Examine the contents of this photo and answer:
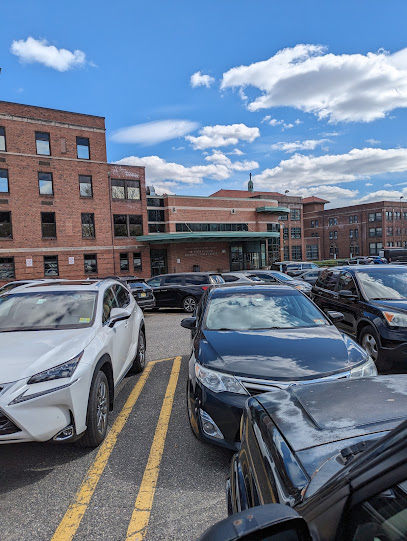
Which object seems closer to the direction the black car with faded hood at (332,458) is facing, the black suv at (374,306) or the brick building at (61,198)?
the brick building

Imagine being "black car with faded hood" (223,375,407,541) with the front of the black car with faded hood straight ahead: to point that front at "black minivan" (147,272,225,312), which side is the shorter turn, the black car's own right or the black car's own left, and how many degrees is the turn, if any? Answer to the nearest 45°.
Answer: approximately 45° to the black car's own right

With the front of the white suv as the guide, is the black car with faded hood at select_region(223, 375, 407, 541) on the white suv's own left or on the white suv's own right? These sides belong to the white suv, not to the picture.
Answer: on the white suv's own left

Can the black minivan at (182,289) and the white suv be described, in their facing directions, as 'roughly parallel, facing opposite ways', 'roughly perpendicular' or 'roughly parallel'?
roughly perpendicular

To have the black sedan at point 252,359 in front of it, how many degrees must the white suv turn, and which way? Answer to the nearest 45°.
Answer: approximately 90° to its left

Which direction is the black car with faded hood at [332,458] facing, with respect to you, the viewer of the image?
facing away from the viewer and to the left of the viewer

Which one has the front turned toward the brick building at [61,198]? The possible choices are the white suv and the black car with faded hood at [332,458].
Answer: the black car with faded hood

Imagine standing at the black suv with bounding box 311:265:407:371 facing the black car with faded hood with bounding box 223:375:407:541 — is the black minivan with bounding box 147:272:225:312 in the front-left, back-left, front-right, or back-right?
back-right

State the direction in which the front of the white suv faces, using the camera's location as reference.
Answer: facing the viewer and to the left of the viewer

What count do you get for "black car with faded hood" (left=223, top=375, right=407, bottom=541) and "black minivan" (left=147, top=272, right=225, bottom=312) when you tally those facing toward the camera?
0

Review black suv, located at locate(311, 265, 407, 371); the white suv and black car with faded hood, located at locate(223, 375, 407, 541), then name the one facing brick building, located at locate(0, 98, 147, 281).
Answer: the black car with faded hood
